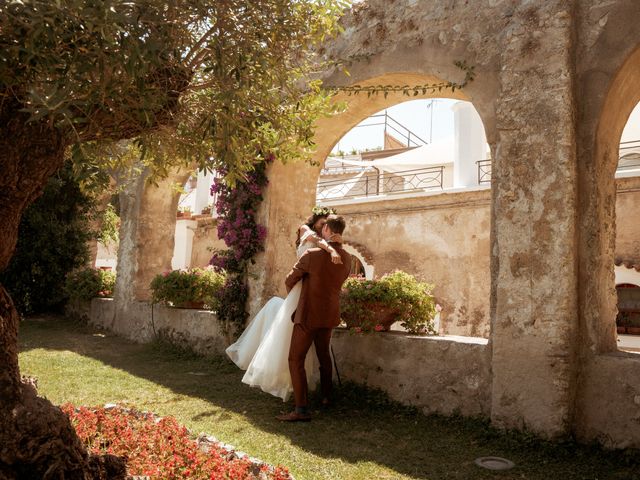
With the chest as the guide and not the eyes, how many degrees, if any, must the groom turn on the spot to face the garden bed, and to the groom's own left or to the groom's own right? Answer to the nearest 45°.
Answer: approximately 90° to the groom's own left

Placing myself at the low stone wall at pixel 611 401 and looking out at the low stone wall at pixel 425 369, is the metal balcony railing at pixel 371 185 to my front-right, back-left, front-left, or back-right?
front-right

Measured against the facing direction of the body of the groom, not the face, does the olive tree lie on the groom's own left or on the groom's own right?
on the groom's own left

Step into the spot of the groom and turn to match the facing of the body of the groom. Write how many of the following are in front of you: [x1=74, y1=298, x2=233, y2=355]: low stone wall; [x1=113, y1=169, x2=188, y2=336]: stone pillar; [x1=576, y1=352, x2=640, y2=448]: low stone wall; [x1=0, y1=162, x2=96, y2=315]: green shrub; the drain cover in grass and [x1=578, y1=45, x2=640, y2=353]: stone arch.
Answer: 3

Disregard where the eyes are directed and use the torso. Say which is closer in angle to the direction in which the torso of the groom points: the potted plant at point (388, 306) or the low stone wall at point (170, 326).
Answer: the low stone wall

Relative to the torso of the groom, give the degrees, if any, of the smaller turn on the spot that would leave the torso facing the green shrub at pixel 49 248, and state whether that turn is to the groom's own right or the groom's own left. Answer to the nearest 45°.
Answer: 0° — they already face it

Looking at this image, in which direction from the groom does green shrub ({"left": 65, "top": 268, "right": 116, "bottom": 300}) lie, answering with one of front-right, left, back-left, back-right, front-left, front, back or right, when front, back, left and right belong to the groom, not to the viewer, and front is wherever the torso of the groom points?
front

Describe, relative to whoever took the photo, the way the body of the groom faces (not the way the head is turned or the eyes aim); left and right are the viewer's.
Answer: facing away from the viewer and to the left of the viewer
